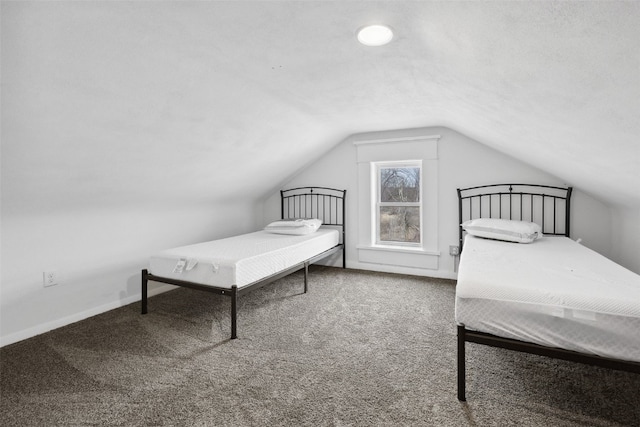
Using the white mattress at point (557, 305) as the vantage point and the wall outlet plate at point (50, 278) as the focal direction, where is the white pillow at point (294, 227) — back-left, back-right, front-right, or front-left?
front-right

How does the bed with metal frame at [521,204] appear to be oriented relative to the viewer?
toward the camera

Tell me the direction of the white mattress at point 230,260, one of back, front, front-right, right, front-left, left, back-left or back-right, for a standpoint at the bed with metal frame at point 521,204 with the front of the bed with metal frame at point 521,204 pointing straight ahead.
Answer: front-right

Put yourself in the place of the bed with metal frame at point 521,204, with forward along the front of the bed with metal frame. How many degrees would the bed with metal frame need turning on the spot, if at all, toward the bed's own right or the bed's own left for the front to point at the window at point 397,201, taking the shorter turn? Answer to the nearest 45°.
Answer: approximately 90° to the bed's own right

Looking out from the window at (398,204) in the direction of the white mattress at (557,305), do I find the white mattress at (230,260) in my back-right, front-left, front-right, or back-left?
front-right

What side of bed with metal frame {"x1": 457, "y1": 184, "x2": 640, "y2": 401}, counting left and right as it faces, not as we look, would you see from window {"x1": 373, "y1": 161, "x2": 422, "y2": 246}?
right
